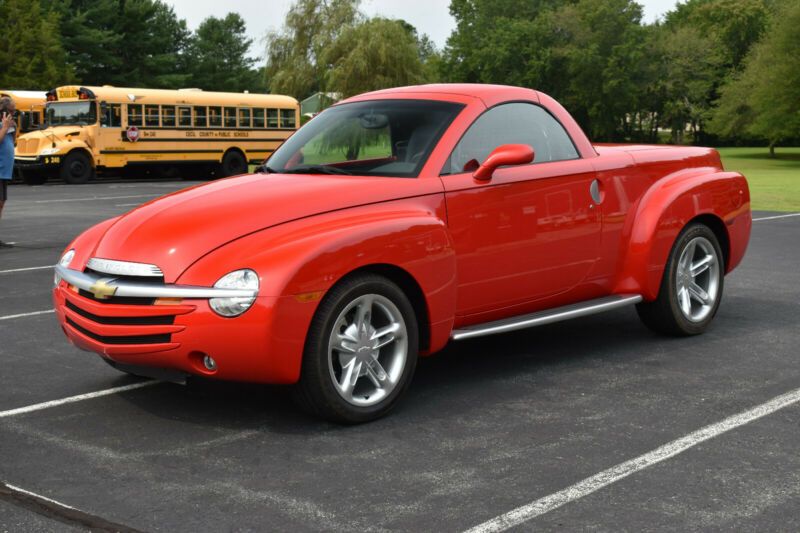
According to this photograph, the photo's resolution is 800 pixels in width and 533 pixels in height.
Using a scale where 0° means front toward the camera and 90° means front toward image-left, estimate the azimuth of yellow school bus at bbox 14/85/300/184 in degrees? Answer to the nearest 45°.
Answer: approximately 45°

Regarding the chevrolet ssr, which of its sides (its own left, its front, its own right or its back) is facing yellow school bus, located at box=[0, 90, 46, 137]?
right

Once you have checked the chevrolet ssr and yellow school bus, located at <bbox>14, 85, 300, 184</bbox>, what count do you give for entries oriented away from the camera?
0

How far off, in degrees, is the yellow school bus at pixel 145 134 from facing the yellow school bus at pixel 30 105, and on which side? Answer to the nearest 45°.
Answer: approximately 90° to its right

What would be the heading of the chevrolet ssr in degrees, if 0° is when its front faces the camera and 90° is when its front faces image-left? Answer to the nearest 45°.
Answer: approximately 45°

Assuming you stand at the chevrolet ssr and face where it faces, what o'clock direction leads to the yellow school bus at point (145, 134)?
The yellow school bus is roughly at 4 o'clock from the chevrolet ssr.

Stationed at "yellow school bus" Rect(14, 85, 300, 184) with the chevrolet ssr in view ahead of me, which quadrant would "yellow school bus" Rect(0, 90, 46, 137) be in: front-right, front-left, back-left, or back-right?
back-right
